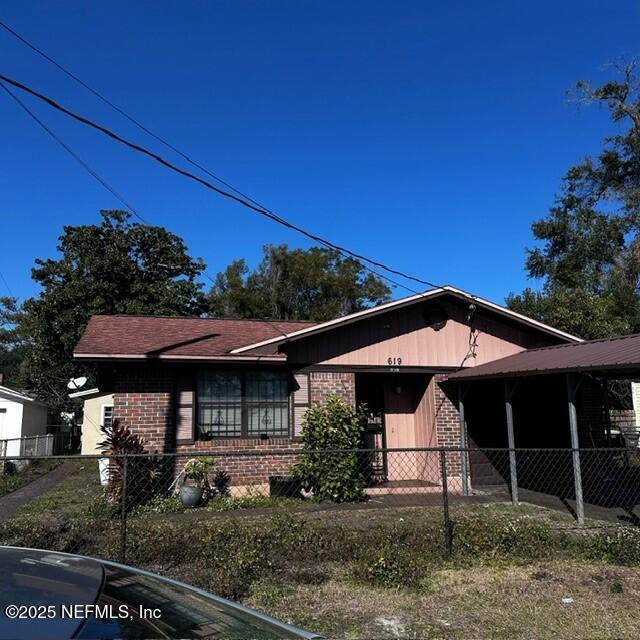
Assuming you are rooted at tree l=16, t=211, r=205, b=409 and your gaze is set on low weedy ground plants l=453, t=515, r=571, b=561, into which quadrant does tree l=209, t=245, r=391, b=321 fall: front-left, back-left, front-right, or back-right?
back-left

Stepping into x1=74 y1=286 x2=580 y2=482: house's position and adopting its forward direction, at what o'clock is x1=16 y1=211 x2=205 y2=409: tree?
The tree is roughly at 5 o'clock from the house.

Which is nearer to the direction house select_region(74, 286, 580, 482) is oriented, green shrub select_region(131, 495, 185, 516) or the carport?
the green shrub

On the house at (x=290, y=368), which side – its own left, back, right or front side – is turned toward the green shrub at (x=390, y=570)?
front

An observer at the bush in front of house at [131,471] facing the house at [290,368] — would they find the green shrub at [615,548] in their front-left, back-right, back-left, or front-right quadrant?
front-right

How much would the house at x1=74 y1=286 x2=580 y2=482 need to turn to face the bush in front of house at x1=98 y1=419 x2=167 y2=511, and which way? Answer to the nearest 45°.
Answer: approximately 45° to its right

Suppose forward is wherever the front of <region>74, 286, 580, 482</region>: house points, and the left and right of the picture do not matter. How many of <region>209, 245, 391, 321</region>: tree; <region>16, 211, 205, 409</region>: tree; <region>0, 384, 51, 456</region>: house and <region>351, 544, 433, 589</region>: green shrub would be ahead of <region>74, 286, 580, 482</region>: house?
1

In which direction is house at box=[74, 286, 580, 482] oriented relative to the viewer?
toward the camera

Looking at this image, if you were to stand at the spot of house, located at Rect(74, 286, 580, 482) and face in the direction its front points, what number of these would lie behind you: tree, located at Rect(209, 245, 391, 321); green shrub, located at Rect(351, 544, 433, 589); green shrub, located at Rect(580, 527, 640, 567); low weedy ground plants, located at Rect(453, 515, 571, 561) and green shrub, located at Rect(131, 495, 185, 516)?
1

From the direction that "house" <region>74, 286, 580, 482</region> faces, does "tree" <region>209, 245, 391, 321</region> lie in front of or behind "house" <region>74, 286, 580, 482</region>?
behind

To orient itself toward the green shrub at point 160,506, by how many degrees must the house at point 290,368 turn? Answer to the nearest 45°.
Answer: approximately 45° to its right

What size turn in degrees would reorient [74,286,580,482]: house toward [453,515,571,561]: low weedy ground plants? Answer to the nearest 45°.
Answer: approximately 45° to its left

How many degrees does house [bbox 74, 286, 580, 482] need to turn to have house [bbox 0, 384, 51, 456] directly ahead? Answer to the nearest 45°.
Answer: approximately 135° to its right

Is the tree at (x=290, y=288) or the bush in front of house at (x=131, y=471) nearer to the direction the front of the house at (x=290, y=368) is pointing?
the bush in front of house
